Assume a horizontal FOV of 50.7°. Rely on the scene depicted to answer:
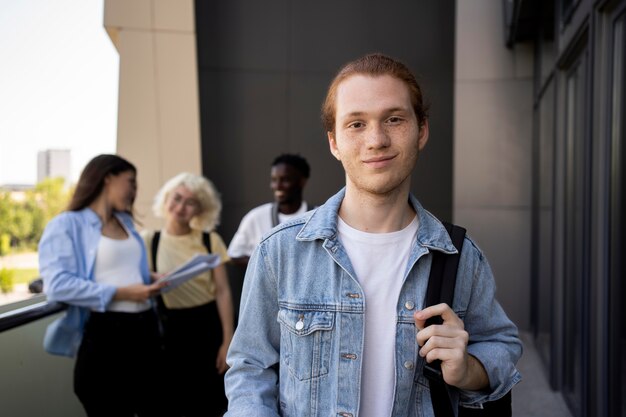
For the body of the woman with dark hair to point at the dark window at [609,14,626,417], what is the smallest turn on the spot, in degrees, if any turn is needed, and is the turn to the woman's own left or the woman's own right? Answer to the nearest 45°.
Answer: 0° — they already face it

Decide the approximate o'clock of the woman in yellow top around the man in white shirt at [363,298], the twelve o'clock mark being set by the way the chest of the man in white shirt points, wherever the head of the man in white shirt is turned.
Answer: The woman in yellow top is roughly at 5 o'clock from the man in white shirt.

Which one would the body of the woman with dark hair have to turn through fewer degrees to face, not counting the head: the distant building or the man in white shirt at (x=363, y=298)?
the man in white shirt

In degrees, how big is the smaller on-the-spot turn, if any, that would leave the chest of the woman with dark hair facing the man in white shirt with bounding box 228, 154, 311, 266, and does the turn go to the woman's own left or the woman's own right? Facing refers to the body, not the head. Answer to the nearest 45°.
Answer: approximately 90° to the woman's own left

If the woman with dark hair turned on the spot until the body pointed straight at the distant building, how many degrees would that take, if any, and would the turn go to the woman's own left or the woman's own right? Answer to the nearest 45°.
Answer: approximately 135° to the woman's own left

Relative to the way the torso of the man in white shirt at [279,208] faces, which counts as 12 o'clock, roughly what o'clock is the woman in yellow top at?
The woman in yellow top is roughly at 12 o'clock from the man in white shirt.

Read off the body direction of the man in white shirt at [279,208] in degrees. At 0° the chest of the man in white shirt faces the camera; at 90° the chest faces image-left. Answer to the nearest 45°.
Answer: approximately 45°

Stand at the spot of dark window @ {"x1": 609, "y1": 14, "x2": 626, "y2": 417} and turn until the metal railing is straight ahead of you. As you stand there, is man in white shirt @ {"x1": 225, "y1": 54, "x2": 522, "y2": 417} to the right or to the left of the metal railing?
left

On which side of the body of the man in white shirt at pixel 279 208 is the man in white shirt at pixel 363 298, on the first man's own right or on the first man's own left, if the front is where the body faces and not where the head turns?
on the first man's own left

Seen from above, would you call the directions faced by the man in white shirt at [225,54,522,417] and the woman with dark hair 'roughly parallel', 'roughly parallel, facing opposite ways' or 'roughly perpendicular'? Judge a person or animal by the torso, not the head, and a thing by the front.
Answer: roughly perpendicular

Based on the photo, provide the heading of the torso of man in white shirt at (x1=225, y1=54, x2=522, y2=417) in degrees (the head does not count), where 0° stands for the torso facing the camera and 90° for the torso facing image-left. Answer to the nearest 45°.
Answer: approximately 0°

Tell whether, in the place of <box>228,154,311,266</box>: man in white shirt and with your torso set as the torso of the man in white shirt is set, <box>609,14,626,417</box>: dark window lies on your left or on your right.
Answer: on your left
